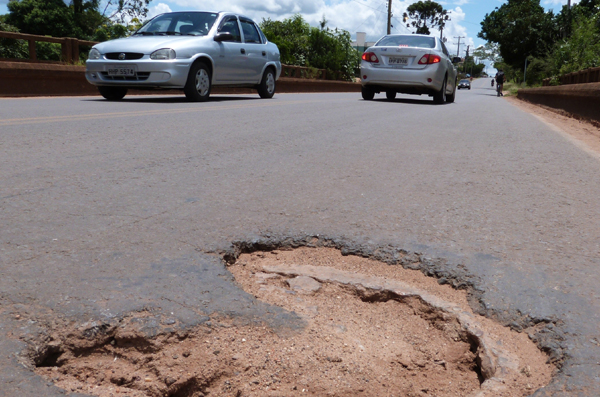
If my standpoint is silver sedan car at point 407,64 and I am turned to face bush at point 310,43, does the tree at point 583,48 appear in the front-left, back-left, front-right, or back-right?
front-right

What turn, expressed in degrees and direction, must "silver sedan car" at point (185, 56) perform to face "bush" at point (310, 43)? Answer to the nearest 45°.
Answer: approximately 135° to its right

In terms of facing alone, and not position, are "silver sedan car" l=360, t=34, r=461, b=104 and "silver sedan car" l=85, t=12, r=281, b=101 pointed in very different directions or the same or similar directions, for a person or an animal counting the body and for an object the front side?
very different directions

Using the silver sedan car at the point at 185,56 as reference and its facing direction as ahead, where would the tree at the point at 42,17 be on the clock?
The tree is roughly at 4 o'clock from the silver sedan car.

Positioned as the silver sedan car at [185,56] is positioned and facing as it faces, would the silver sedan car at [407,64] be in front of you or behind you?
behind

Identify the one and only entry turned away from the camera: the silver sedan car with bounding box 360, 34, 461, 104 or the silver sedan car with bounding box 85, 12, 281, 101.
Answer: the silver sedan car with bounding box 360, 34, 461, 104

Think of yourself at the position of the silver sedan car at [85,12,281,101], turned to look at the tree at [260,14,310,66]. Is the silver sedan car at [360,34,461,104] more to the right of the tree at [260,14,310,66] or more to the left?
right

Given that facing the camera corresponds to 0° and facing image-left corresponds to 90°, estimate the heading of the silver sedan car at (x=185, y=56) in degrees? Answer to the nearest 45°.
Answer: approximately 45°

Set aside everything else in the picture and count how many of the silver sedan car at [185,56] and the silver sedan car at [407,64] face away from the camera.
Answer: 1

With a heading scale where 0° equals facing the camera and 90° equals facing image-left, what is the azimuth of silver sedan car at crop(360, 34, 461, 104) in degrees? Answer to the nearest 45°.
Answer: approximately 180°

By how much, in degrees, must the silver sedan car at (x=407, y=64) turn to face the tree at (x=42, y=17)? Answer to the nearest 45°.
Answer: approximately 45° to its left
